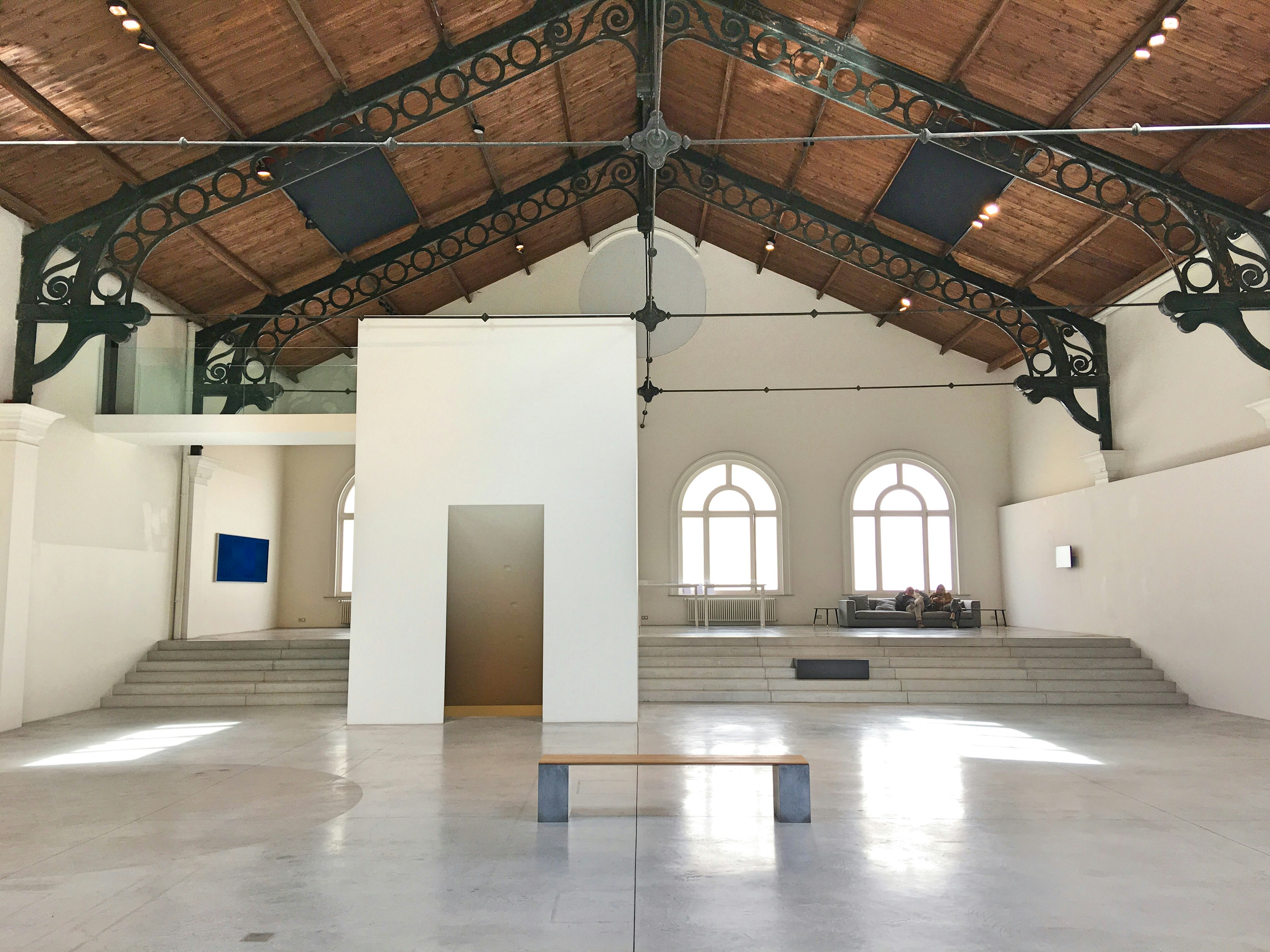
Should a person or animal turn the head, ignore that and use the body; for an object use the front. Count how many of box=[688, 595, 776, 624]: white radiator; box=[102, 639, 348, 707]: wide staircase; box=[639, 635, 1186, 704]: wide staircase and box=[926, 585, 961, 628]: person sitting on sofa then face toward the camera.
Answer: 4

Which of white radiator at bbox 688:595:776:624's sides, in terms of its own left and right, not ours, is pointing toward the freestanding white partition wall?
front

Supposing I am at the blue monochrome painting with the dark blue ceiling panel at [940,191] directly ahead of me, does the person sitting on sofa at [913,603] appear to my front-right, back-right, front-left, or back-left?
front-left

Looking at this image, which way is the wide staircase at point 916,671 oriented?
toward the camera

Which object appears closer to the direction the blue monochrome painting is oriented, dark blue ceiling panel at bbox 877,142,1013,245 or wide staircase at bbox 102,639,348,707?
the dark blue ceiling panel

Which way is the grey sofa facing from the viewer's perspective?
toward the camera

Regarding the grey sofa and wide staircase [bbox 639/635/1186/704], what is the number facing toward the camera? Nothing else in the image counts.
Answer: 2

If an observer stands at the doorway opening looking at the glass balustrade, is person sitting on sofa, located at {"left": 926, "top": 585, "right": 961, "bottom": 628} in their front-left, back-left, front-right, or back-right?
back-right

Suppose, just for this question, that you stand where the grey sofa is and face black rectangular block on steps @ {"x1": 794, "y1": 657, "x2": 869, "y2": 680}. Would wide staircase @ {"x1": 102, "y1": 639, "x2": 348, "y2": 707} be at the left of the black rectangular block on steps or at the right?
right

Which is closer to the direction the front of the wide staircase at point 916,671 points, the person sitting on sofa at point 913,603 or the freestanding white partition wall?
the freestanding white partition wall

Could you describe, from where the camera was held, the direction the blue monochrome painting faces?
facing the viewer and to the right of the viewer

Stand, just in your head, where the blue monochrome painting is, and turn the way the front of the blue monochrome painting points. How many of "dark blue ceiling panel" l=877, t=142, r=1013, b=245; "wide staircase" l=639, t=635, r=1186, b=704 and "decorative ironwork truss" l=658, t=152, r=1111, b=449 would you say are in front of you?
3

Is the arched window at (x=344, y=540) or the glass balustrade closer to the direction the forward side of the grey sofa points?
the glass balustrade

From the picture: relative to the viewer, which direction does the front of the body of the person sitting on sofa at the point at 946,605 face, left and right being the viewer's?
facing the viewer

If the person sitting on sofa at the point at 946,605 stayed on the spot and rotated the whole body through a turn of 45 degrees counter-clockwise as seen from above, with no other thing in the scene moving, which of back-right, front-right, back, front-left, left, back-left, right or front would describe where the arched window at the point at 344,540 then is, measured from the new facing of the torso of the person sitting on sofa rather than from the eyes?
back-right

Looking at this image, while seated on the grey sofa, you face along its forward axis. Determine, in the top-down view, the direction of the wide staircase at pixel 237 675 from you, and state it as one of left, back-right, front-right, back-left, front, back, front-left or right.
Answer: front-right

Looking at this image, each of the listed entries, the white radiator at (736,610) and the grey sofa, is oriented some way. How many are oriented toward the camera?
2
